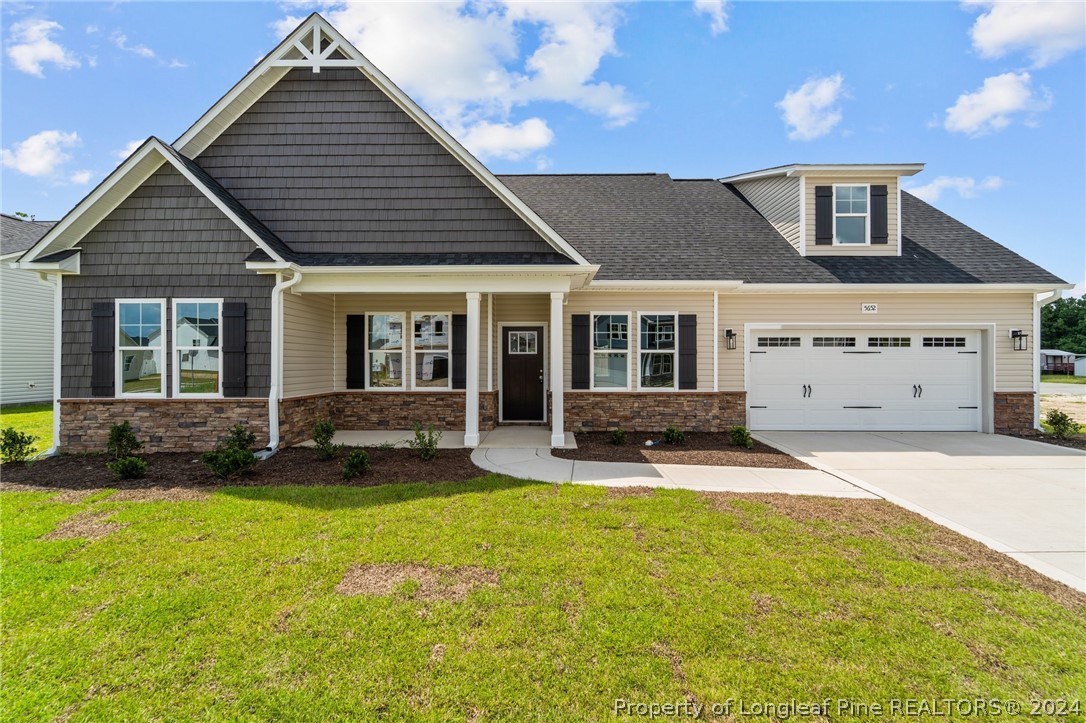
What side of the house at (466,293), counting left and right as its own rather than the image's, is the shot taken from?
front

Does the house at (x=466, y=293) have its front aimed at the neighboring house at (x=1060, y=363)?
no

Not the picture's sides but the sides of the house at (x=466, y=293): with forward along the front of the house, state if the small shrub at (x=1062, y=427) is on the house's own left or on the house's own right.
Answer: on the house's own left

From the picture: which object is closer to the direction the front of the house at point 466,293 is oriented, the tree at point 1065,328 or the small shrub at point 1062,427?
the small shrub

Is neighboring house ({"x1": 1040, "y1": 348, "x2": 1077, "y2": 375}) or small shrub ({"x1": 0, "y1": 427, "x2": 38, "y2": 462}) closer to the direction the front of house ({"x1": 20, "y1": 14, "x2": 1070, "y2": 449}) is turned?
the small shrub

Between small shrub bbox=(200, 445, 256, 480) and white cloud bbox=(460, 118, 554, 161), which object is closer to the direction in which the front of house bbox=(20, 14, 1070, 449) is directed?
the small shrub

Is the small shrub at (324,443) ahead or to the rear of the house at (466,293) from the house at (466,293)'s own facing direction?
ahead

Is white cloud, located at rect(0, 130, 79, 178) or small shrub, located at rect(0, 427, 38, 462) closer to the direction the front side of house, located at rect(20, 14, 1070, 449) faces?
the small shrub

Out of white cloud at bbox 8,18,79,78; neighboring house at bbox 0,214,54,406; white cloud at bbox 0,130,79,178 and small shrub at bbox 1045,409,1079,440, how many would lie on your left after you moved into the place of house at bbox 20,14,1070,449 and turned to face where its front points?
1

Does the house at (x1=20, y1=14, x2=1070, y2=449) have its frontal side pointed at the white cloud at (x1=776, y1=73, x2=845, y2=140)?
no

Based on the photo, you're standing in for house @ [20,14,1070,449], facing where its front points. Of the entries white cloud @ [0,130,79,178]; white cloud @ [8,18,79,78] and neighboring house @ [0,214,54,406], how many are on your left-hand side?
0

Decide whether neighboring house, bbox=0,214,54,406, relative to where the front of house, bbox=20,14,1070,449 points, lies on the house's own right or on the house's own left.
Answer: on the house's own right

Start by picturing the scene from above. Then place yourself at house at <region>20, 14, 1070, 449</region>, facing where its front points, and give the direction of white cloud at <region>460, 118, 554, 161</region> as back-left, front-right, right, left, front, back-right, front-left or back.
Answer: back
